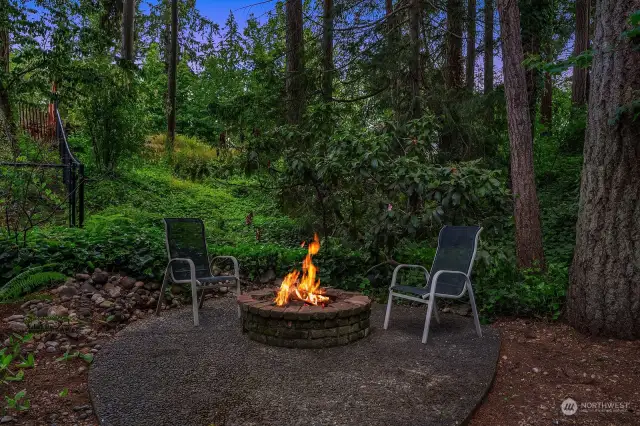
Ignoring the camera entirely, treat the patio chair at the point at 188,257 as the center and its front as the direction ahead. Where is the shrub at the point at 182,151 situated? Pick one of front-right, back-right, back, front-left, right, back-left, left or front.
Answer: back-left

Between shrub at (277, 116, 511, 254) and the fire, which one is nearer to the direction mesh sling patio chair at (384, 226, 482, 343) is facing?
the fire

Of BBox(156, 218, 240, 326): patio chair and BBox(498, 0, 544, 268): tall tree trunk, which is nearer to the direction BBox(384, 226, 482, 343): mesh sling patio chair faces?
the patio chair

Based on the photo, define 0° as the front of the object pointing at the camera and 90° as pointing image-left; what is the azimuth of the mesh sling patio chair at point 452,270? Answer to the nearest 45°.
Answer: approximately 45°

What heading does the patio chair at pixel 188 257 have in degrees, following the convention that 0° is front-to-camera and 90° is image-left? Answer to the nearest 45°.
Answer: approximately 315°

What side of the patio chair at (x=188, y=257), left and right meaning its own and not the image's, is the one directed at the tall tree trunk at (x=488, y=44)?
left

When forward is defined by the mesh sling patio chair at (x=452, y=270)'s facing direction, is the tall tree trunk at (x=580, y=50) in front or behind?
behind
